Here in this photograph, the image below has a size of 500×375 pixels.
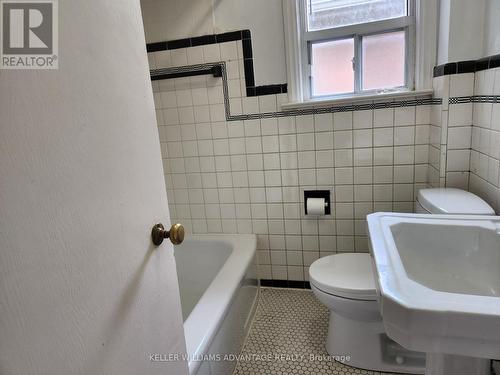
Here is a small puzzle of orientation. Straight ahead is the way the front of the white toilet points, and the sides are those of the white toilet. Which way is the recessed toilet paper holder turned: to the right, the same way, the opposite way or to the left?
to the left

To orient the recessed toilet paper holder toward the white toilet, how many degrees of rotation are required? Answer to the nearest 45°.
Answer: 0° — it already faces it

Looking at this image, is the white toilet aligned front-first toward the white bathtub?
yes

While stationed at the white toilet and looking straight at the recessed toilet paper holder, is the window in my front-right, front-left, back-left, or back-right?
front-right

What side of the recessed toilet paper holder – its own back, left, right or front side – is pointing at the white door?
front

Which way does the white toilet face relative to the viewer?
to the viewer's left

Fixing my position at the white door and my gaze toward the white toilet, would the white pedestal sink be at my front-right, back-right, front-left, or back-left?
front-right

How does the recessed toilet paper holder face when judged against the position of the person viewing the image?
facing the viewer

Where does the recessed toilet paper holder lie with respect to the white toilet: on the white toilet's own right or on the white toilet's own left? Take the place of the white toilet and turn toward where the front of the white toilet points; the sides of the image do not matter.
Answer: on the white toilet's own right

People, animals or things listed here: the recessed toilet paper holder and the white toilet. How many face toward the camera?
1

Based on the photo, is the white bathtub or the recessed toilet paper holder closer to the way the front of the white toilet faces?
the white bathtub

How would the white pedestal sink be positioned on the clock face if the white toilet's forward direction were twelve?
The white pedestal sink is roughly at 8 o'clock from the white toilet.

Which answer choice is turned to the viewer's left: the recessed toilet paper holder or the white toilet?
the white toilet

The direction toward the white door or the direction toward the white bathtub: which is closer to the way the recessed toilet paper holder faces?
the white door

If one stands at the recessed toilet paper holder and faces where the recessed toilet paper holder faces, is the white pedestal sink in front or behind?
in front
